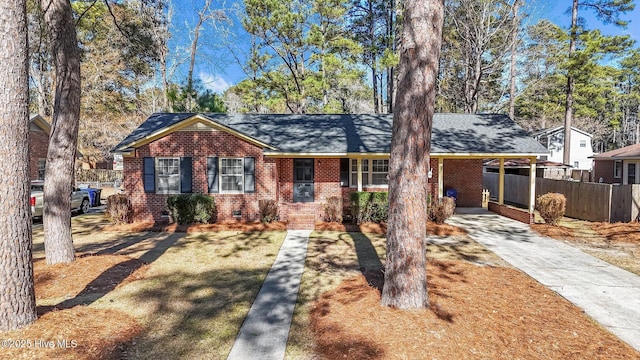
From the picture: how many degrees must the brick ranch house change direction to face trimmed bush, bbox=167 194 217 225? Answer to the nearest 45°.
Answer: approximately 90° to its right

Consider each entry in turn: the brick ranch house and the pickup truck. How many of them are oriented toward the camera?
1

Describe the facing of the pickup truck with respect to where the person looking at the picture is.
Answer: facing away from the viewer and to the right of the viewer

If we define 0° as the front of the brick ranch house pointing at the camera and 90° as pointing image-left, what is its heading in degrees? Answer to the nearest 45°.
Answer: approximately 0°

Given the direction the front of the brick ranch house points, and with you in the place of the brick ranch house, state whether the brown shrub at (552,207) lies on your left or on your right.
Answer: on your left

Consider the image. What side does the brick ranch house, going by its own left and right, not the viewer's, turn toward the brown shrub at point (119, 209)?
right

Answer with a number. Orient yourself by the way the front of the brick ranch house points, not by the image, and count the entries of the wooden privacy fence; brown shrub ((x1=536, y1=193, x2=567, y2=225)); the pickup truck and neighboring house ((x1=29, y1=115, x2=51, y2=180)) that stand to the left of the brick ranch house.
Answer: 2
